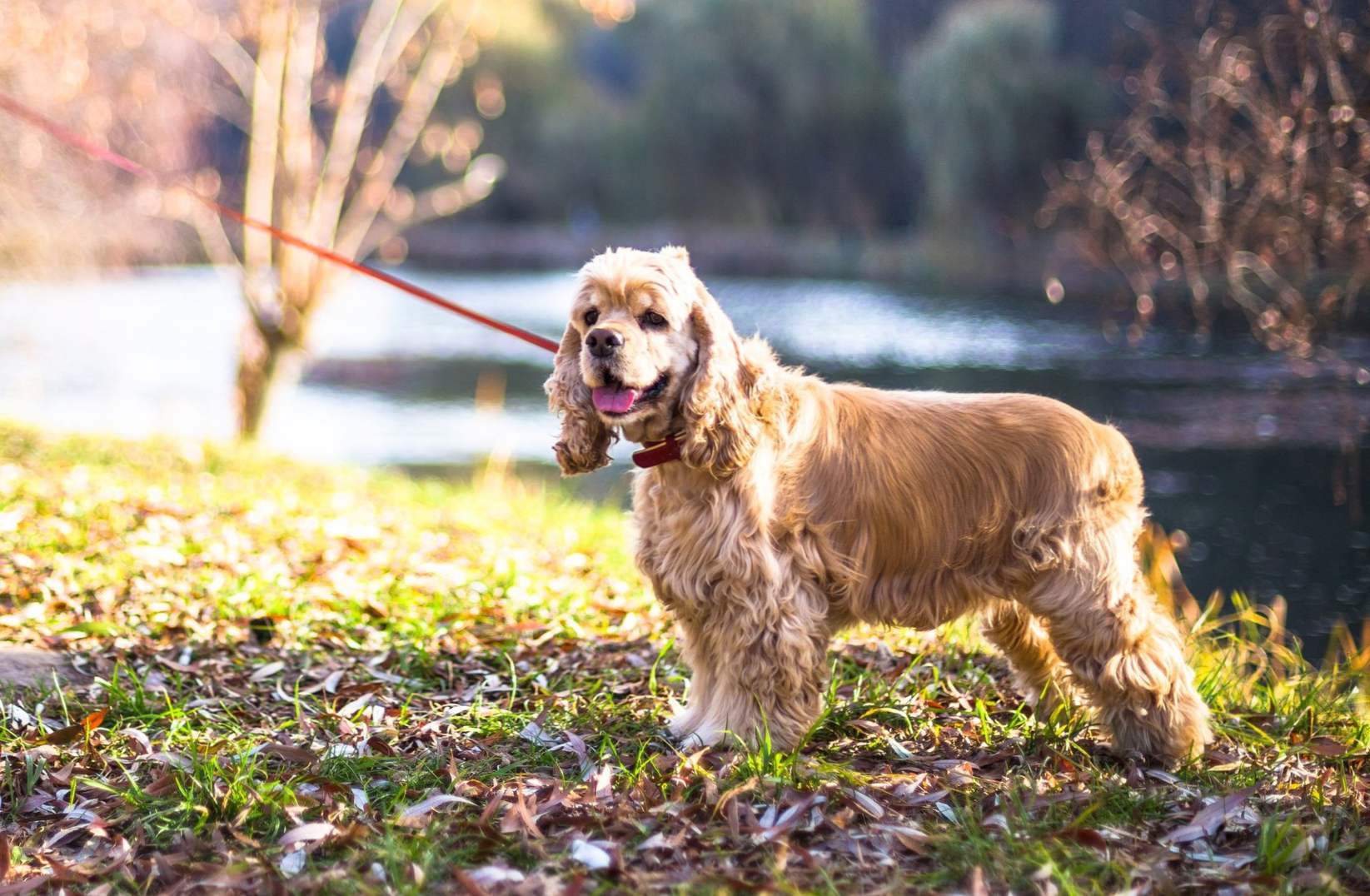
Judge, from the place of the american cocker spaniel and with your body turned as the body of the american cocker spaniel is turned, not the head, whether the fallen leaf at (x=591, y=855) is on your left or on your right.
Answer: on your left

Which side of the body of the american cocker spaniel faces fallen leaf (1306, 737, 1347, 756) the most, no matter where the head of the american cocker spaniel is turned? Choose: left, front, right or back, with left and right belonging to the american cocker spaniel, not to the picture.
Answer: back

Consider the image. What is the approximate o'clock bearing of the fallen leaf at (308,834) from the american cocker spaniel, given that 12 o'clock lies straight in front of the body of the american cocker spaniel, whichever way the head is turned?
The fallen leaf is roughly at 11 o'clock from the american cocker spaniel.

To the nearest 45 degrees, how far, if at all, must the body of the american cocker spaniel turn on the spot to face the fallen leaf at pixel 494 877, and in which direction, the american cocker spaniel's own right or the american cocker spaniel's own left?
approximately 45° to the american cocker spaniel's own left

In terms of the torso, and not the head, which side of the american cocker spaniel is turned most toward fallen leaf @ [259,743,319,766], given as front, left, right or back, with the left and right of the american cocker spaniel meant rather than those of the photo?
front

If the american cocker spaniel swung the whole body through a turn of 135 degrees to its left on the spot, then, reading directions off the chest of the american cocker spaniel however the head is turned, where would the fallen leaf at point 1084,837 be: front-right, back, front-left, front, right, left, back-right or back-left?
front

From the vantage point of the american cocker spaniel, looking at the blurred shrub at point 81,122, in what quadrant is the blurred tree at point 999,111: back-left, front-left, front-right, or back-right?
front-right

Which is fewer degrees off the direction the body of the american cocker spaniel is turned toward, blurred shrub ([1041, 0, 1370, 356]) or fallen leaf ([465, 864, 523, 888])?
the fallen leaf

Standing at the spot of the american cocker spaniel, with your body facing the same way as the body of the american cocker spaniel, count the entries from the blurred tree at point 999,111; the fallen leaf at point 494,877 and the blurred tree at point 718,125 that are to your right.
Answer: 2

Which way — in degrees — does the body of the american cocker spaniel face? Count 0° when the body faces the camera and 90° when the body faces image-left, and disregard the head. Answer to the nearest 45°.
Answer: approximately 90°

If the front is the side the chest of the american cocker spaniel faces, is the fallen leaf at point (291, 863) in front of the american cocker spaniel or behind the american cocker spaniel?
in front

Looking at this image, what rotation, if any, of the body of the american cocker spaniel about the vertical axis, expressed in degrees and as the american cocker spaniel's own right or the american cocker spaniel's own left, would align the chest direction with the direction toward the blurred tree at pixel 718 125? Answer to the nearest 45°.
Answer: approximately 90° to the american cocker spaniel's own right

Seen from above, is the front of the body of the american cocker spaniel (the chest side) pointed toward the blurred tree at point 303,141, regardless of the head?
no

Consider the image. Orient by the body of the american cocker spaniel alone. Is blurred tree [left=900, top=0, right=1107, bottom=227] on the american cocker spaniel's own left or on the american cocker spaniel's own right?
on the american cocker spaniel's own right

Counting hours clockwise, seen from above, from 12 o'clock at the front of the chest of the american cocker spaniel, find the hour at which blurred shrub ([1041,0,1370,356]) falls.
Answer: The blurred shrub is roughly at 4 o'clock from the american cocker spaniel.
